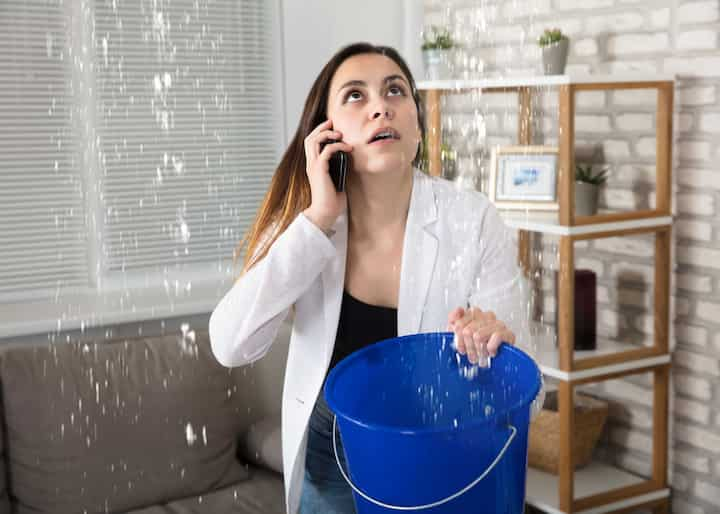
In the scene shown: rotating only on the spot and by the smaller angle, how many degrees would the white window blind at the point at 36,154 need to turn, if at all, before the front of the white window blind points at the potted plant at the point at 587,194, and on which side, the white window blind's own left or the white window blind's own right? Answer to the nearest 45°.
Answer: approximately 45° to the white window blind's own left

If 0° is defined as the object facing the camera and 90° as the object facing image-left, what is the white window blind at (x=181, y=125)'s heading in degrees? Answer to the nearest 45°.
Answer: approximately 0°

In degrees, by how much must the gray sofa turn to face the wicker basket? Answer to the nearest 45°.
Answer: approximately 90° to its left

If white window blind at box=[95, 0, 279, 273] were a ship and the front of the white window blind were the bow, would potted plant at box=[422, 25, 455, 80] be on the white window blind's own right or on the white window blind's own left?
on the white window blind's own left

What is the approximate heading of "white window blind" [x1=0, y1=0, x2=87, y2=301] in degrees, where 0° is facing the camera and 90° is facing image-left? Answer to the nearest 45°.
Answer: approximately 0°

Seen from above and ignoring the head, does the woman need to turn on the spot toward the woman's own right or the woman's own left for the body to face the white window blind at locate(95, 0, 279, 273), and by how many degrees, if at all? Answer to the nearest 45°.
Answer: approximately 180°

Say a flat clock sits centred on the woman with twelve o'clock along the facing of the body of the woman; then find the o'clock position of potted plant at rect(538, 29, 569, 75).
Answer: The potted plant is roughly at 7 o'clock from the woman.

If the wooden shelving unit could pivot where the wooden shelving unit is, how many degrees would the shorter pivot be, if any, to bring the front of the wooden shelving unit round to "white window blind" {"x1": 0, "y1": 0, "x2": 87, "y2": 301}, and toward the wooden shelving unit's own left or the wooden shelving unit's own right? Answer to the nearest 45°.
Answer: approximately 45° to the wooden shelving unit's own right

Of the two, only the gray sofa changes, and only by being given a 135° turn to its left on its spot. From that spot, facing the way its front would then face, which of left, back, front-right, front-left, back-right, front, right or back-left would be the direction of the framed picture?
front-right
